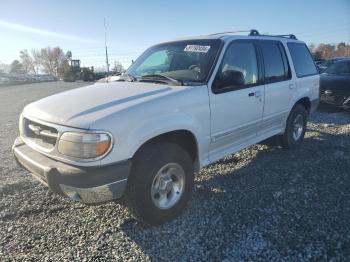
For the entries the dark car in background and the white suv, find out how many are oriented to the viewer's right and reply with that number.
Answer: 0

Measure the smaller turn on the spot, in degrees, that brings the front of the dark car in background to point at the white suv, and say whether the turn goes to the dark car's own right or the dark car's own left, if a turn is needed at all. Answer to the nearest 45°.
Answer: approximately 45° to the dark car's own left

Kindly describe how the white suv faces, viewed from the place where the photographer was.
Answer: facing the viewer and to the left of the viewer

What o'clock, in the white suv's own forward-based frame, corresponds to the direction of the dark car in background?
The dark car in background is roughly at 6 o'clock from the white suv.
